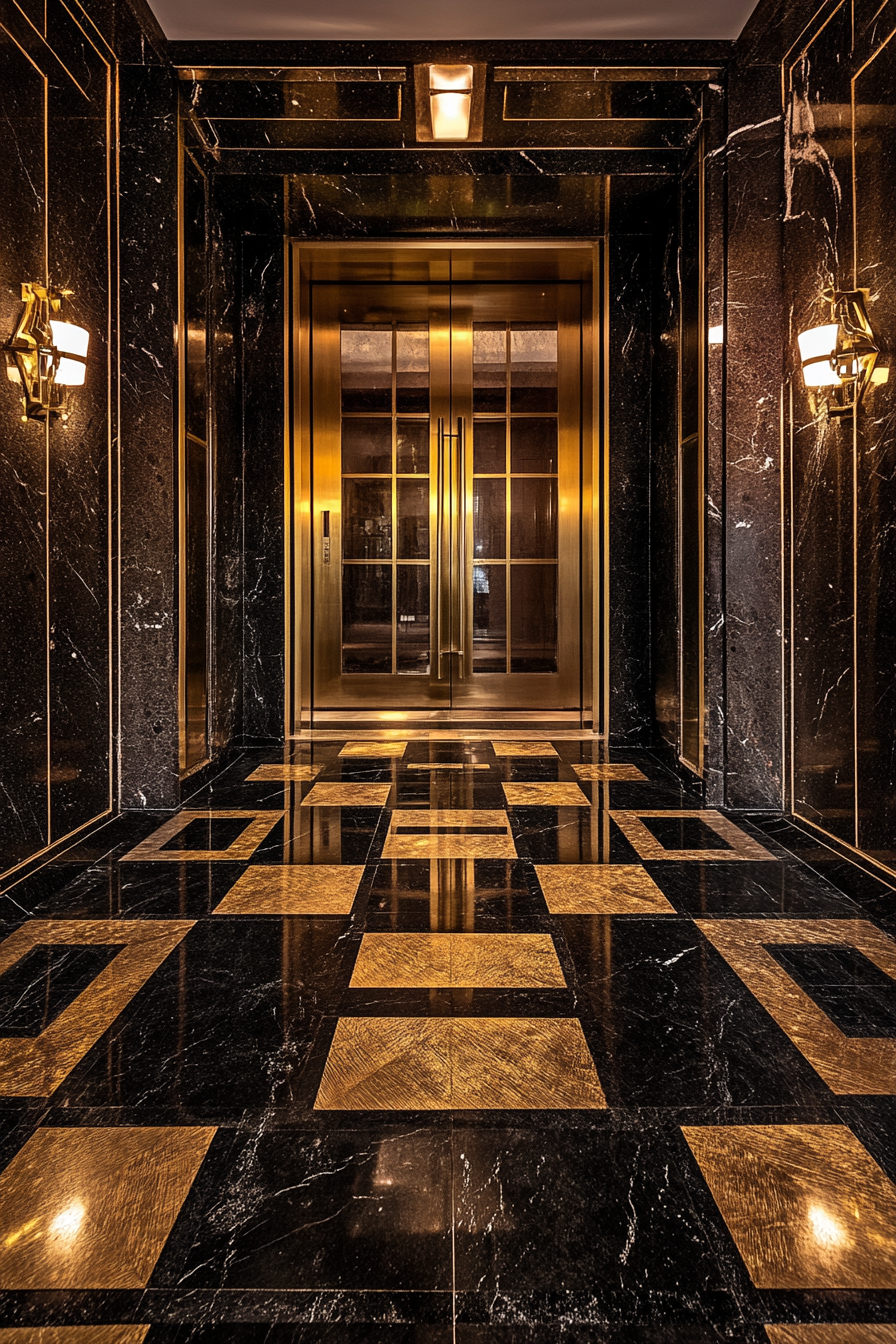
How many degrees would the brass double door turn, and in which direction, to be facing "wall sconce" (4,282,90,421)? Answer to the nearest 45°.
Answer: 0° — it already faces it

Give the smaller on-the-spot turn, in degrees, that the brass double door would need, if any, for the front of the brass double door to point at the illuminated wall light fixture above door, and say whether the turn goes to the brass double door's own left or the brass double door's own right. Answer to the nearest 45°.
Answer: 0° — it already faces it

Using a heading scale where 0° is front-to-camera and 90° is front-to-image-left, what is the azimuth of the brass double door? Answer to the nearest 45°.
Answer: approximately 0°

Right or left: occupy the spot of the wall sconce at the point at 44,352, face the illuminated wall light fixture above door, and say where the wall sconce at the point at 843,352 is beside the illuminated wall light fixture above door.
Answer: right
